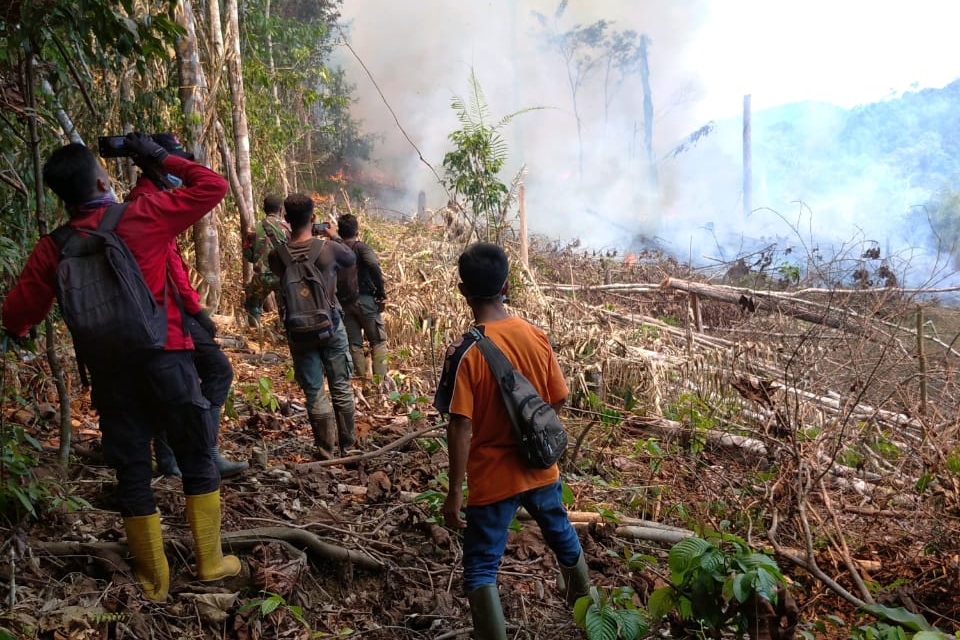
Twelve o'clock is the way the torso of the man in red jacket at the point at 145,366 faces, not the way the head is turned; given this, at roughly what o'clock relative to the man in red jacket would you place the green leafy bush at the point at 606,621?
The green leafy bush is roughly at 3 o'clock from the man in red jacket.

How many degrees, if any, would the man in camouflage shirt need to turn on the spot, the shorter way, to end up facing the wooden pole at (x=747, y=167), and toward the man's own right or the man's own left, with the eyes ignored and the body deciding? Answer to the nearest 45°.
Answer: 0° — they already face it

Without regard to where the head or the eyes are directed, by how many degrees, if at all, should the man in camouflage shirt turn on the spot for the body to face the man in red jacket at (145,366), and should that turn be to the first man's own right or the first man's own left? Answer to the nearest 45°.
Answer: approximately 135° to the first man's own right

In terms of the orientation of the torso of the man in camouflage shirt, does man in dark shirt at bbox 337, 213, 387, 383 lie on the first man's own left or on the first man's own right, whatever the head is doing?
on the first man's own right

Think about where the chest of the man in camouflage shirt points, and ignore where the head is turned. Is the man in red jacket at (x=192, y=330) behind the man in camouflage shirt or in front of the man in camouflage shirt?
behind

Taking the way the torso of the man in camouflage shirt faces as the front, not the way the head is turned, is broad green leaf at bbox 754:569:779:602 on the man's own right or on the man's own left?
on the man's own right

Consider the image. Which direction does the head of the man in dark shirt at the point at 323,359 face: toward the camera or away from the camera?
away from the camera

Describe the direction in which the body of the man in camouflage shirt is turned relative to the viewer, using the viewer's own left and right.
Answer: facing away from the viewer and to the right of the viewer

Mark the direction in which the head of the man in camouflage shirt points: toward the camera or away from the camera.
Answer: away from the camera

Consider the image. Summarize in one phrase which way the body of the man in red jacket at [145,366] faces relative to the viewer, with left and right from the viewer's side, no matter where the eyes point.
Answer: facing away from the viewer and to the right of the viewer
